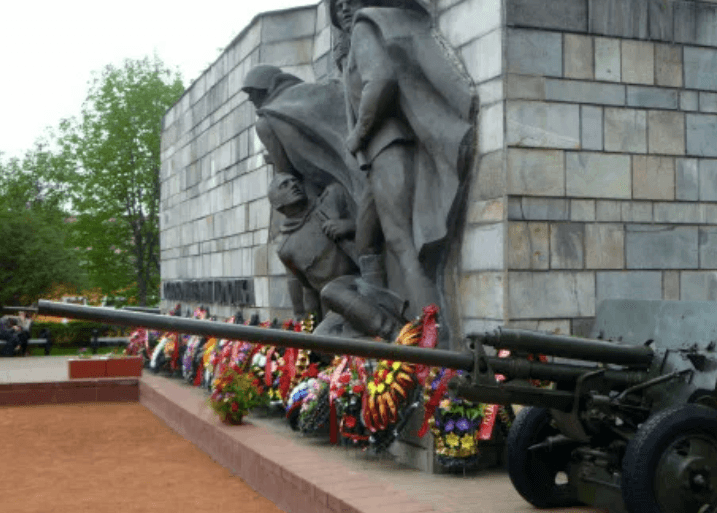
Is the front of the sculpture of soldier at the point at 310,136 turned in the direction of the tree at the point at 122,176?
no

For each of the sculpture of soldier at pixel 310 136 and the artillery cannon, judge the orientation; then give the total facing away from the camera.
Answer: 0

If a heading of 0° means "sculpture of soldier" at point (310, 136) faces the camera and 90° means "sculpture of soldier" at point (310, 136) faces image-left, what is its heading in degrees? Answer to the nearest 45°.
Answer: approximately 90°

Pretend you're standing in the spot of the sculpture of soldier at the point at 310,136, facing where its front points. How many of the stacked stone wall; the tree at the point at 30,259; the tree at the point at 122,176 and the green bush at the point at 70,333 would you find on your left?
0

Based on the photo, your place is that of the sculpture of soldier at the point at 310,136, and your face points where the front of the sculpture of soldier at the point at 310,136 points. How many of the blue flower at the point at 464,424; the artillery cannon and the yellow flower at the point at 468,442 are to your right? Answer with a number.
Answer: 0

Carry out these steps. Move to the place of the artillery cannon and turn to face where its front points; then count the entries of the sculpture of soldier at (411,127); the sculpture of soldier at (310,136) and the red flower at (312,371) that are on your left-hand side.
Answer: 0
